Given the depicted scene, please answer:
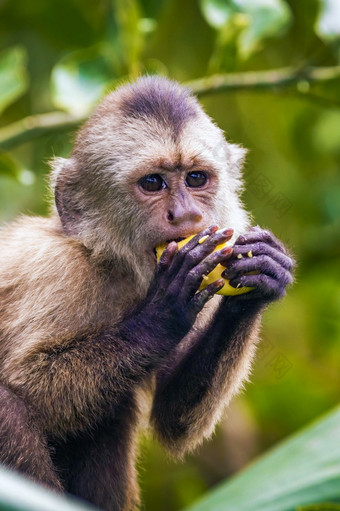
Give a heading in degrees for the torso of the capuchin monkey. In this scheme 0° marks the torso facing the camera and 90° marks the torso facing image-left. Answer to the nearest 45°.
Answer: approximately 315°

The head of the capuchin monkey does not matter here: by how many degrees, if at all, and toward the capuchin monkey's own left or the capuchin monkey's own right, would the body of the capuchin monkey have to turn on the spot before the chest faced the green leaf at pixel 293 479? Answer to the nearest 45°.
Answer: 0° — it already faces it

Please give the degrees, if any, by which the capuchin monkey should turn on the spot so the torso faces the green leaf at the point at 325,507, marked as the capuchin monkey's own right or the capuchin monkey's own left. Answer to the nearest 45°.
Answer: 0° — it already faces it
